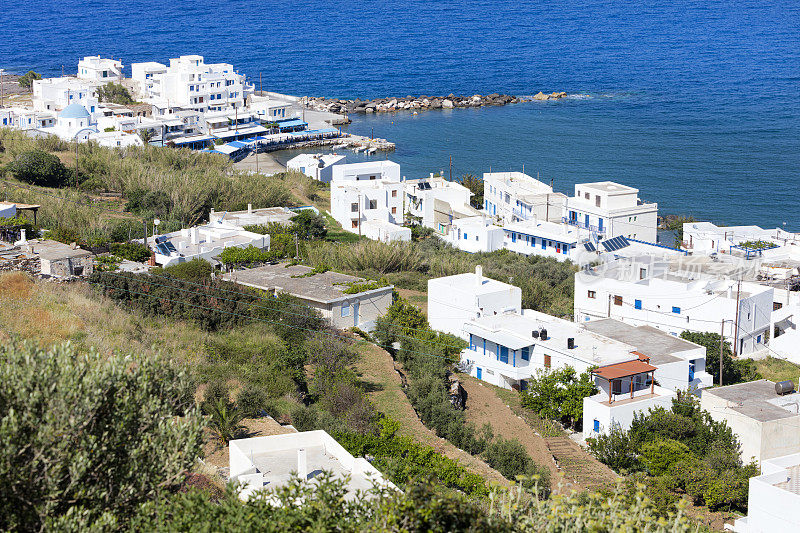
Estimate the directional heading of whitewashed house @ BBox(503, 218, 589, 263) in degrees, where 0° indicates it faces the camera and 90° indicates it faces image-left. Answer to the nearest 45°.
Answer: approximately 45°

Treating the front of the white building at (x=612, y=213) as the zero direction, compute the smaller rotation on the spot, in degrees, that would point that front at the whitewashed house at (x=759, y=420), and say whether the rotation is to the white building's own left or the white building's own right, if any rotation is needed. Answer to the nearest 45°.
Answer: approximately 45° to the white building's own left

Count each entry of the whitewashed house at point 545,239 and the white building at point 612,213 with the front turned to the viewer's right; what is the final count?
0

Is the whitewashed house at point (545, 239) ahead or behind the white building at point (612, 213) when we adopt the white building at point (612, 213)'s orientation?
ahead

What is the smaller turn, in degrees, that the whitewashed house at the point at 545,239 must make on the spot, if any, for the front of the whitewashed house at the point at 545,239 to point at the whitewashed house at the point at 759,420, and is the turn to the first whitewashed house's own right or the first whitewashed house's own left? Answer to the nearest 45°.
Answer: approximately 45° to the first whitewashed house's own left

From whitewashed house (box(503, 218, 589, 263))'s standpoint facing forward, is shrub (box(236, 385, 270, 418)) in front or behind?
in front

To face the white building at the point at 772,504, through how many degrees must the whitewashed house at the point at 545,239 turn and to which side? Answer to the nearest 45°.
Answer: approximately 45° to its left

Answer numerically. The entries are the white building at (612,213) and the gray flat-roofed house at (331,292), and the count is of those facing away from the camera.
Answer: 0

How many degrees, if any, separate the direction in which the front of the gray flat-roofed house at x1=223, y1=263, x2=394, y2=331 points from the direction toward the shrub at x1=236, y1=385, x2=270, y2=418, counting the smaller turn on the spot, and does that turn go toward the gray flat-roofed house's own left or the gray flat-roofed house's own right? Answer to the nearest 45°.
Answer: approximately 45° to the gray flat-roofed house's own right

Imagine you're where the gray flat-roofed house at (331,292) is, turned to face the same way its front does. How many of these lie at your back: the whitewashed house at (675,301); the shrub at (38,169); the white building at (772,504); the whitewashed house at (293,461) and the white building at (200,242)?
2

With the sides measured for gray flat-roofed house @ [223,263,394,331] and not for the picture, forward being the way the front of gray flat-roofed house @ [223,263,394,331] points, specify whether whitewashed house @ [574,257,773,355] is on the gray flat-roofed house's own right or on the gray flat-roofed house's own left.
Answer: on the gray flat-roofed house's own left

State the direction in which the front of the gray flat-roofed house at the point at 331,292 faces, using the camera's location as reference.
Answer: facing the viewer and to the right of the viewer

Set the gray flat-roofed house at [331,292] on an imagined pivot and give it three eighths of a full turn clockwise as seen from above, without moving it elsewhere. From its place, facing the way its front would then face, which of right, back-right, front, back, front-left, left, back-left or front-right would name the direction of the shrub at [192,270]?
front

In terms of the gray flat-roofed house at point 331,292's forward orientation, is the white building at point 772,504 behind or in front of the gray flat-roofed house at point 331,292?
in front

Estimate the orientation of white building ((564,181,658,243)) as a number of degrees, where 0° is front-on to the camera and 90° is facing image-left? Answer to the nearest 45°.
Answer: approximately 45°
